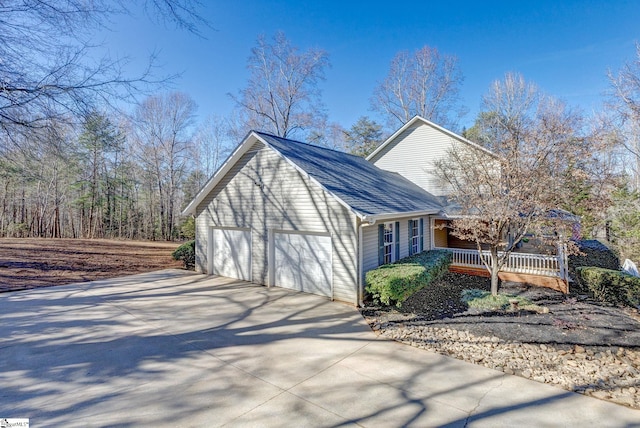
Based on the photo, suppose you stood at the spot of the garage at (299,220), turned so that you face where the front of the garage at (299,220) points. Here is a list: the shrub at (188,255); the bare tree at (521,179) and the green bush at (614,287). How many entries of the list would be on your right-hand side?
1

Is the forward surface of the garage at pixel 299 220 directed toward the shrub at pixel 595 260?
no

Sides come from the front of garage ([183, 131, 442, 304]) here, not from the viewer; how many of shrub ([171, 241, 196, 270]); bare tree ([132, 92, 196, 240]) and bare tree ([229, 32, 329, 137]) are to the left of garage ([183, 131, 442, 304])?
0

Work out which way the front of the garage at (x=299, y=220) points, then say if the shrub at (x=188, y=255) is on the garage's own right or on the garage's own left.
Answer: on the garage's own right

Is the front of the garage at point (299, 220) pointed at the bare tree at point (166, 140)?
no

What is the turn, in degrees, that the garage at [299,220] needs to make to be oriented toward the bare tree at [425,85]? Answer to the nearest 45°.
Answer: approximately 180°

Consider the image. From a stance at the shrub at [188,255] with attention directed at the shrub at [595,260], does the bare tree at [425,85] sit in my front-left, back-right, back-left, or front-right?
front-left

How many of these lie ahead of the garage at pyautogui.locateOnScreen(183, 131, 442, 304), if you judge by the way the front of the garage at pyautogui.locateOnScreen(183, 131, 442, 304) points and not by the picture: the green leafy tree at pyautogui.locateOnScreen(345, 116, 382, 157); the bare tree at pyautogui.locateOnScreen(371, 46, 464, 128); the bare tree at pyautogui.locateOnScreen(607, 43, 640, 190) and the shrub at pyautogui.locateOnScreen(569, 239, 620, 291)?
0

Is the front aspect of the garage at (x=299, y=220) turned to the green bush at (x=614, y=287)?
no

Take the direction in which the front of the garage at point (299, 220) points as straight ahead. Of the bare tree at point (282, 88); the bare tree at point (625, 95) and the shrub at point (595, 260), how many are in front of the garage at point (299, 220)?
0

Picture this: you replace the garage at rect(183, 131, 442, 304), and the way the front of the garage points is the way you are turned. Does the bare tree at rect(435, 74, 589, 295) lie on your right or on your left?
on your left
